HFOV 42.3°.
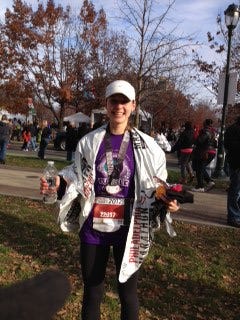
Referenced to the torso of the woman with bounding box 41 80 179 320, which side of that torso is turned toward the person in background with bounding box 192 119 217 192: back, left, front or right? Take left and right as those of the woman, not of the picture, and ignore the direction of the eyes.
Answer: back

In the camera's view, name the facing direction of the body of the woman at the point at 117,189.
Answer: toward the camera

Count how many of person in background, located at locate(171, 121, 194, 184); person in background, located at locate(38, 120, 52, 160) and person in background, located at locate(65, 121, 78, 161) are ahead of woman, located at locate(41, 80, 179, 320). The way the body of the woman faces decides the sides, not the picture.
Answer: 0

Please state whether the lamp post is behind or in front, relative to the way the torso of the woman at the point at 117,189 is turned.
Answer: behind

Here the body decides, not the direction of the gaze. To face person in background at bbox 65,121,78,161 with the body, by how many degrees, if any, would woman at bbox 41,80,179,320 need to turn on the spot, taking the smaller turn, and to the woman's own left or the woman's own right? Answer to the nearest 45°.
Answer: approximately 180°

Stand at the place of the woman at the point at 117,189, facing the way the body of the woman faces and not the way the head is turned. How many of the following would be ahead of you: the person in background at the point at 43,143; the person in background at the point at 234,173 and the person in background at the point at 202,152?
0

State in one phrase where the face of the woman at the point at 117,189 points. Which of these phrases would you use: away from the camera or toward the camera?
toward the camera

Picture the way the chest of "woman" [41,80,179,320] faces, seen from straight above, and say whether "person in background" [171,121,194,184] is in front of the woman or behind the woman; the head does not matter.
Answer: behind

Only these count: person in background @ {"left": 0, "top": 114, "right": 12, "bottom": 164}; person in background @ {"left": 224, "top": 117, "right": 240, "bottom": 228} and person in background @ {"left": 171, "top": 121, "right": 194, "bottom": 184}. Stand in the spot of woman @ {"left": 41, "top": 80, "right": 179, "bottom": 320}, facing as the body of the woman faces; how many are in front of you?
0

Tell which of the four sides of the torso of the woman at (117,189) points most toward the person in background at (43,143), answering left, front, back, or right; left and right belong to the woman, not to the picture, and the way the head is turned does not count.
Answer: back

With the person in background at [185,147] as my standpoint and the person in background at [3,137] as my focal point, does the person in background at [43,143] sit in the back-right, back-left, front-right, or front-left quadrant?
front-right

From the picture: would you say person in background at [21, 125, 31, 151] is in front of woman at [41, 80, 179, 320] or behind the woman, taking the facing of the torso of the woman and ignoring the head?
behind

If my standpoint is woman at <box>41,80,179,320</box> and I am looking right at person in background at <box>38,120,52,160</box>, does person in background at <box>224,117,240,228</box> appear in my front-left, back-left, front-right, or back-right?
front-right

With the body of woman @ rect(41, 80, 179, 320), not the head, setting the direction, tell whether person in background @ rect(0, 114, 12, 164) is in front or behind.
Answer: behind
